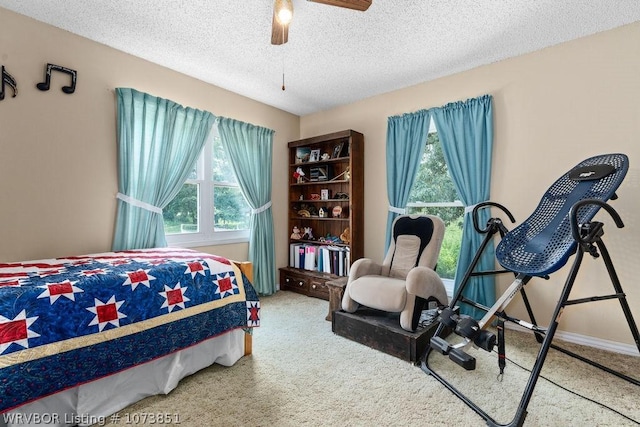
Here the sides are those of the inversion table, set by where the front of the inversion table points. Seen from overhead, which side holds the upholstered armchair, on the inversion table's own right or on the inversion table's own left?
on the inversion table's own right

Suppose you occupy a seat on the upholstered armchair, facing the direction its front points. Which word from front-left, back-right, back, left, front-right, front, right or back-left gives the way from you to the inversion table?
left

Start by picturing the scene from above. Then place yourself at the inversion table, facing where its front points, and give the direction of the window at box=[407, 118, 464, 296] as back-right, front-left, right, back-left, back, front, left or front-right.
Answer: right

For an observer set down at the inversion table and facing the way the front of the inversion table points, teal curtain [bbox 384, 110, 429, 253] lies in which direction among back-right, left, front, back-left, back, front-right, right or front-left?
right

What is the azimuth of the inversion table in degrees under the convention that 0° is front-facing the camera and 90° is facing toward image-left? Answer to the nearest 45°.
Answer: approximately 45°

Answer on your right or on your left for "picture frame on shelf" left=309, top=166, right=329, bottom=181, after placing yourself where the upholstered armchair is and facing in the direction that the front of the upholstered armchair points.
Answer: on your right

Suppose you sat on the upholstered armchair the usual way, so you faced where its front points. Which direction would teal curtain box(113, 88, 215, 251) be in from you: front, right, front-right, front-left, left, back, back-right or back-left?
front-right

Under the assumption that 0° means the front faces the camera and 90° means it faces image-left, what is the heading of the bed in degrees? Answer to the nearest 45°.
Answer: approximately 225°

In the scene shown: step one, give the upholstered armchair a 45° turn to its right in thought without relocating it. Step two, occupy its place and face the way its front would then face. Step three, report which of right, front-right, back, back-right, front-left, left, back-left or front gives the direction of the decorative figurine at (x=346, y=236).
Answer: front-right

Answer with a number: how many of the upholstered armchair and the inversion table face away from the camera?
0

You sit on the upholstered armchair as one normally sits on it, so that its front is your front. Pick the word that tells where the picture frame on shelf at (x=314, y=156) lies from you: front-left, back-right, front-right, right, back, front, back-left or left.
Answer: right

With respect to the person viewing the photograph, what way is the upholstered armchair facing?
facing the viewer and to the left of the viewer

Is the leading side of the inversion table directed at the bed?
yes
